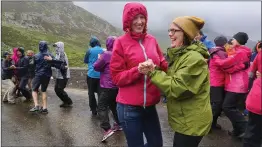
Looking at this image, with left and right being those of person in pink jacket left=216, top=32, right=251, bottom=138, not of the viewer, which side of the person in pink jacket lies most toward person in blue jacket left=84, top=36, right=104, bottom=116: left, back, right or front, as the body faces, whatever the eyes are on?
front

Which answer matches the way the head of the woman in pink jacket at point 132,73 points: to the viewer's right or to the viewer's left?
to the viewer's right

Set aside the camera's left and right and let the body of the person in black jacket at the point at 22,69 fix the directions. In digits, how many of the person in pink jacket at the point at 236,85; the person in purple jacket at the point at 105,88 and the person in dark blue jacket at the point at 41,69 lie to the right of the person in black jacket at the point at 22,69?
0

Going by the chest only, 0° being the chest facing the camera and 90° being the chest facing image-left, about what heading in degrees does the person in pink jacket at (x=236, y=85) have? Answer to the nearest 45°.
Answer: approximately 90°

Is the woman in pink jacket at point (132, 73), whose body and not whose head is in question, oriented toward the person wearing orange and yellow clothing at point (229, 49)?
no

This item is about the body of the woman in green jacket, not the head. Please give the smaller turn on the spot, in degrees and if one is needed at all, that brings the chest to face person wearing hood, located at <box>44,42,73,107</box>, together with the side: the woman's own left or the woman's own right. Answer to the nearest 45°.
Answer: approximately 45° to the woman's own right

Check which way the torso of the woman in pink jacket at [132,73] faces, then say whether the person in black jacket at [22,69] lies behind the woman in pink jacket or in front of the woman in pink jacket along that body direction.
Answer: behind

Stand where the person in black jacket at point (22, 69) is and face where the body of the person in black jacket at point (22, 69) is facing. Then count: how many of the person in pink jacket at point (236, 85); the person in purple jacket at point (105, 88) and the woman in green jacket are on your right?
0

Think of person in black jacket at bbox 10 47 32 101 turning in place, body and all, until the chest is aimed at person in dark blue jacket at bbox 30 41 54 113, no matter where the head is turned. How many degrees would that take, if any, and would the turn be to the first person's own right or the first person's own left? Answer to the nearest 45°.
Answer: approximately 90° to the first person's own left
